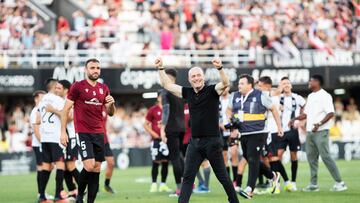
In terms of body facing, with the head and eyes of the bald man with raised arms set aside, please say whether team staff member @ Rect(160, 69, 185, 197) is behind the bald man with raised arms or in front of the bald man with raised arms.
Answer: behind

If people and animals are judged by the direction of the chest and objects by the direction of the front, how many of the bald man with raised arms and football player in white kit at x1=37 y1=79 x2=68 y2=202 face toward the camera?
1

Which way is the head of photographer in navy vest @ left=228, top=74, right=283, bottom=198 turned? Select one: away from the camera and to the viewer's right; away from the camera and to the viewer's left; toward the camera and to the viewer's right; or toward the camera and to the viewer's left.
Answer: toward the camera and to the viewer's left

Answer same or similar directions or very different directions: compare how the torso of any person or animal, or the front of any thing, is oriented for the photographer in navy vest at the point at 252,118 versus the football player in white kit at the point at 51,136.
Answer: very different directions

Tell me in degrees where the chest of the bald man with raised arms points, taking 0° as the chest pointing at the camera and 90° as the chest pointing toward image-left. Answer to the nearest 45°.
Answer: approximately 0°

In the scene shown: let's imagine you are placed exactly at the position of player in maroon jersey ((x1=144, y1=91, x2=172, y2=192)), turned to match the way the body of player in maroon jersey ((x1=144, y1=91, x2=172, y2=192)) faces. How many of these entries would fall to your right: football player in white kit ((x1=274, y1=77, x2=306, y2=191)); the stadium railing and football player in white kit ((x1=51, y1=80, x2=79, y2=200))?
1

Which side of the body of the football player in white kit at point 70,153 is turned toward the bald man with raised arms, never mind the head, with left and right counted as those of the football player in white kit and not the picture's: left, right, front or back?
left

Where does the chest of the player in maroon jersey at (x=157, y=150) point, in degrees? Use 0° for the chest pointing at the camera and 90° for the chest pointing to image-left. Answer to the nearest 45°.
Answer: approximately 315°
